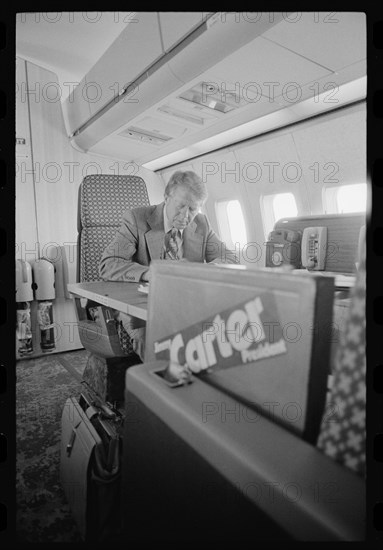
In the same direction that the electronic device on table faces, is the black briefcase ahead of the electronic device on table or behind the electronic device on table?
ahead

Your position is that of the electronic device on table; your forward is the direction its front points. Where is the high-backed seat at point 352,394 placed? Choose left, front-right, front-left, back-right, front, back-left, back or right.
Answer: front-left

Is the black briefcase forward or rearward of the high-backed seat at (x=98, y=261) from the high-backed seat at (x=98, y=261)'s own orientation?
forward

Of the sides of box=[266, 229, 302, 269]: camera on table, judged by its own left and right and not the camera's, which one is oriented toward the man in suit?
right

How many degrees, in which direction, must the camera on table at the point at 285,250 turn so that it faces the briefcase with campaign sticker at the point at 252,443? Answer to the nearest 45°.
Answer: approximately 45° to its left

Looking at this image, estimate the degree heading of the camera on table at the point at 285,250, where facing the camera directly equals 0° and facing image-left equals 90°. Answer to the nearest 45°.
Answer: approximately 45°

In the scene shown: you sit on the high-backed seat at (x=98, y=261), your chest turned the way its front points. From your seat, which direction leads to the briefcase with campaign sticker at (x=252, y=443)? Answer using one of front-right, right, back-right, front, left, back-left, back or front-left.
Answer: front-right

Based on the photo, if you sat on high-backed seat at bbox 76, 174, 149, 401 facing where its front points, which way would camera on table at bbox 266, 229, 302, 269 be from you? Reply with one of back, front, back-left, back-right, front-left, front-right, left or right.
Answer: front-left
